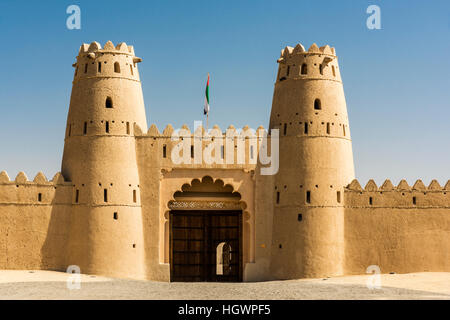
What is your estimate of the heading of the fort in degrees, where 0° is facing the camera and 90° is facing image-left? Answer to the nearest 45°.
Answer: approximately 0°
